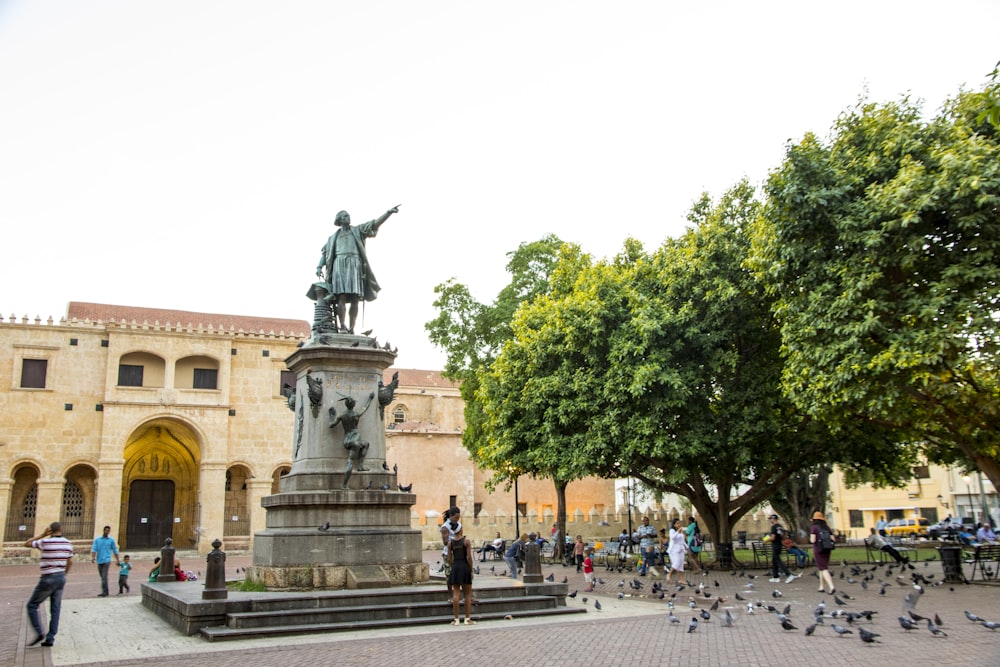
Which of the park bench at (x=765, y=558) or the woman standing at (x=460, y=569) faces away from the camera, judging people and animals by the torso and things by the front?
the woman standing

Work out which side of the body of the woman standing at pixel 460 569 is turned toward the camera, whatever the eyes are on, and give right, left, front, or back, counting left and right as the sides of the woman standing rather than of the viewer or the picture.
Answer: back

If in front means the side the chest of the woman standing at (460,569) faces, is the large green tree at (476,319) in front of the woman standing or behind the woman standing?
in front

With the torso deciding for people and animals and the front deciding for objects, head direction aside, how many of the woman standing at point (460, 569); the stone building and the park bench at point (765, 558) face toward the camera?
2

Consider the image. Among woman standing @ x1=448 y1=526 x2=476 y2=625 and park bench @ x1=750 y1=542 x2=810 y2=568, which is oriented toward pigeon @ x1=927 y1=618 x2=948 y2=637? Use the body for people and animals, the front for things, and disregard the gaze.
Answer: the park bench

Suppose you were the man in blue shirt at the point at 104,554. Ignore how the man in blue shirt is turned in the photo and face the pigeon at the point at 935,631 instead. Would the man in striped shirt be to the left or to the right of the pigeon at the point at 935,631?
right

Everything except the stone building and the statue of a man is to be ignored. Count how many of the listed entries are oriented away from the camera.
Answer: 0

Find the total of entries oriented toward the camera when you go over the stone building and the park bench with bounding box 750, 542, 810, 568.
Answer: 2

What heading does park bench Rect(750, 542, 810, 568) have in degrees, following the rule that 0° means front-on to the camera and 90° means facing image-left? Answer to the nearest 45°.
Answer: approximately 0°

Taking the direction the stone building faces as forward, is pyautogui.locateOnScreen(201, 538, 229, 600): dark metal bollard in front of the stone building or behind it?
in front

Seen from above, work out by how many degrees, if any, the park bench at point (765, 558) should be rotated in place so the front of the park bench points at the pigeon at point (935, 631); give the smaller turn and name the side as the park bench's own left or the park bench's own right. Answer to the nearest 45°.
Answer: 0° — it already faces it

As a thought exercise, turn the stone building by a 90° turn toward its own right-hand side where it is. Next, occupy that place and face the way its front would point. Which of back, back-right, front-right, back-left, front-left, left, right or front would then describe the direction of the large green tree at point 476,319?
back-left

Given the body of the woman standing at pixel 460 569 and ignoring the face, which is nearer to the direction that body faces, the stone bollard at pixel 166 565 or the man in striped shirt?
the stone bollard

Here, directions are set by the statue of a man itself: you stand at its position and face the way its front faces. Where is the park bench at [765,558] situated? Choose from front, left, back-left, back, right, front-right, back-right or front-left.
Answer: back-left
